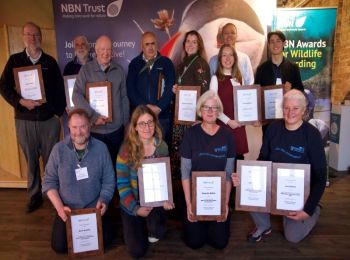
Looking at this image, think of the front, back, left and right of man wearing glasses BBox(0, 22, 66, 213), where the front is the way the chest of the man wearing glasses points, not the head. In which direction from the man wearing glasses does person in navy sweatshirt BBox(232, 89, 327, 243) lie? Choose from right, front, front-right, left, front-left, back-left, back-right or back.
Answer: front-left

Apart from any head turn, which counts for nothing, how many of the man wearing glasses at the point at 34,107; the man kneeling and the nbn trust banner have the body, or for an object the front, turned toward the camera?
3

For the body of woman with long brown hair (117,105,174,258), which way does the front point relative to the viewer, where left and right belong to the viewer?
facing the viewer and to the right of the viewer

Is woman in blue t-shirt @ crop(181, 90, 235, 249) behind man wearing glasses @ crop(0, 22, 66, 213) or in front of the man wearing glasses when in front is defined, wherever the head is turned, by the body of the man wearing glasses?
in front

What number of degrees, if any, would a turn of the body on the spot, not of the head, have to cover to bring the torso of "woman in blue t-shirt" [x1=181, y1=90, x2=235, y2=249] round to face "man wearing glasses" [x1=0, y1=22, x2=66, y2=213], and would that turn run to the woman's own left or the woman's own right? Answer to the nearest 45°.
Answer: approximately 90° to the woman's own right

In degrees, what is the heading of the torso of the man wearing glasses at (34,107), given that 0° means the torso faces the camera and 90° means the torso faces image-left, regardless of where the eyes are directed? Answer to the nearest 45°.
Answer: approximately 0°

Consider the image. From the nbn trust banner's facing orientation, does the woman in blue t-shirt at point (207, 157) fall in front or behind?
in front

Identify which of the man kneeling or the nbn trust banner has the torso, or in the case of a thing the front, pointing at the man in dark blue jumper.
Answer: the nbn trust banner

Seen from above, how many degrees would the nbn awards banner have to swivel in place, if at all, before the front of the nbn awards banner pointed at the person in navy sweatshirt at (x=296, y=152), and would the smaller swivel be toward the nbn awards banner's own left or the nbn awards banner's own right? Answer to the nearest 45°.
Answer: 0° — it already faces them

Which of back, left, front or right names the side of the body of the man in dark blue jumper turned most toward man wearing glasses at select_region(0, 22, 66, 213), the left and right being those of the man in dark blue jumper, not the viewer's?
right
